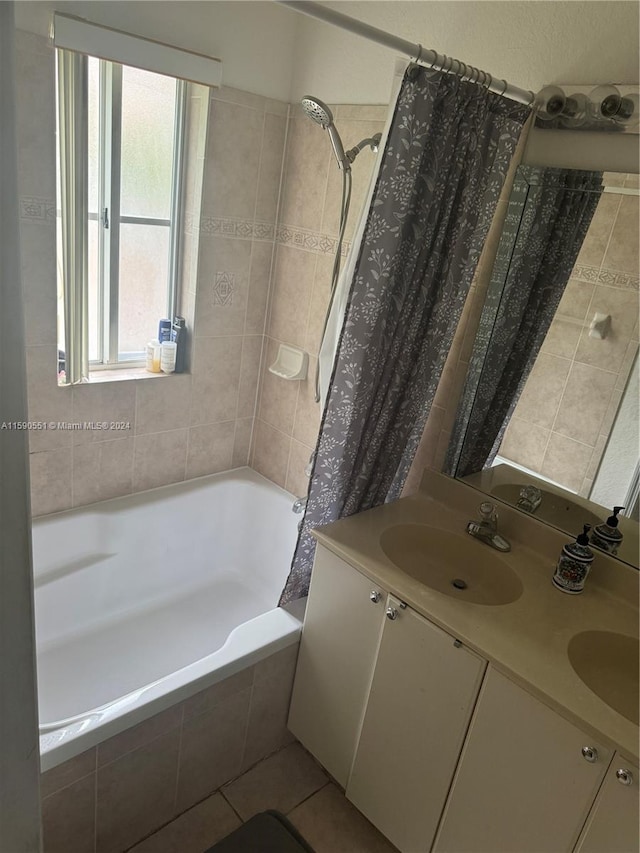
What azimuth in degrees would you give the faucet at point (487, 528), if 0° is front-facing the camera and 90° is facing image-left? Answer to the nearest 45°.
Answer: approximately 45°

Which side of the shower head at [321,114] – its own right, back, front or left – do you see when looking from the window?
right

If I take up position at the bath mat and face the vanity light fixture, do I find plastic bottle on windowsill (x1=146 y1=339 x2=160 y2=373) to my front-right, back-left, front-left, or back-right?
front-left

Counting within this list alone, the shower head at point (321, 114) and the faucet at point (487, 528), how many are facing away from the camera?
0

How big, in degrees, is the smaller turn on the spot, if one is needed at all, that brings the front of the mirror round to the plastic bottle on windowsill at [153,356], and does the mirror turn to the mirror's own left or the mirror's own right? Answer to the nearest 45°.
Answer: approximately 45° to the mirror's own right

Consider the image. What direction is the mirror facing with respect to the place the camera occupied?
facing the viewer and to the left of the viewer
